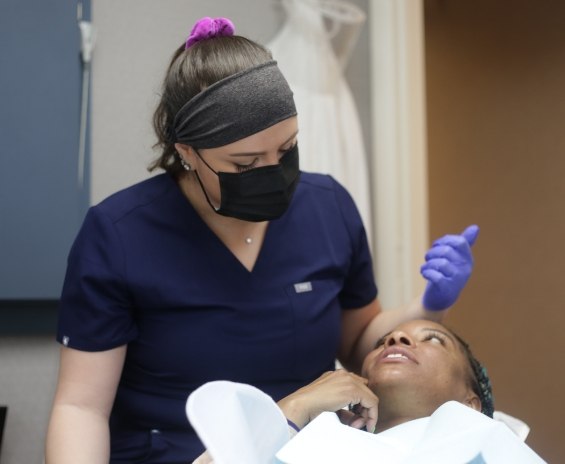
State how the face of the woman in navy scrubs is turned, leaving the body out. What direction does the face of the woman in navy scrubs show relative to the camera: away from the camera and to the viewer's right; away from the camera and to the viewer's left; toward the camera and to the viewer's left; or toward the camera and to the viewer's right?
toward the camera and to the viewer's right

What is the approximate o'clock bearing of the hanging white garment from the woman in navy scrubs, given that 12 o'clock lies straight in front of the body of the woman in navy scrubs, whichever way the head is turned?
The hanging white garment is roughly at 8 o'clock from the woman in navy scrubs.
